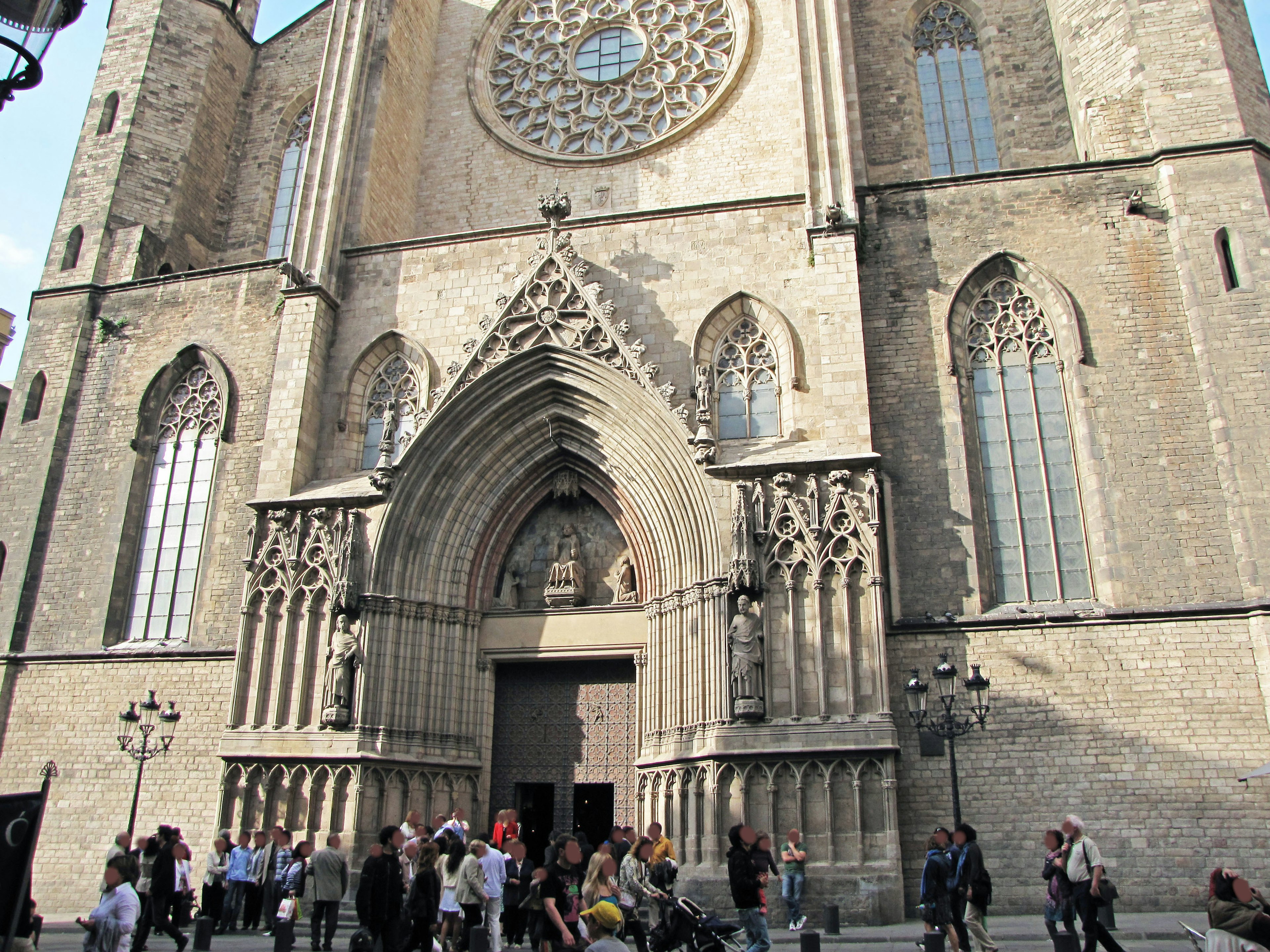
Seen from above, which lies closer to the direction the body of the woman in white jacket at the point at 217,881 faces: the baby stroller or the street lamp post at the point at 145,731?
the baby stroller

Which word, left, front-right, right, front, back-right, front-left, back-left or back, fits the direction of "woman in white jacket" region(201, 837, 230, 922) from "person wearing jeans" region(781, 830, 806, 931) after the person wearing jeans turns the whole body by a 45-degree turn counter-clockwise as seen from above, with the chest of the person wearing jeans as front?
back-right

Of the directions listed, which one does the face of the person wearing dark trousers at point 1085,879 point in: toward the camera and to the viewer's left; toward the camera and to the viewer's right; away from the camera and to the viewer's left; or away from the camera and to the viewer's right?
toward the camera and to the viewer's left

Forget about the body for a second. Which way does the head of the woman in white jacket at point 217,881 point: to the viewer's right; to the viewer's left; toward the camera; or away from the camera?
toward the camera

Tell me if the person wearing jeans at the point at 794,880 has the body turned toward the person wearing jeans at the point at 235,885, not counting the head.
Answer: no

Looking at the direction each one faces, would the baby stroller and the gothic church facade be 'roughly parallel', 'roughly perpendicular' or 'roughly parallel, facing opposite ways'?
roughly perpendicular

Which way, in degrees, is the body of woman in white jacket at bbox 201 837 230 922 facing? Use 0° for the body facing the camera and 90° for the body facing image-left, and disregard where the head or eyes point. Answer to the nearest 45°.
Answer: approximately 315°

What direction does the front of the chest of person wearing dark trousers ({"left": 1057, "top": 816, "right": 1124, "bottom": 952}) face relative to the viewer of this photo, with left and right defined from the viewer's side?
facing the viewer and to the left of the viewer

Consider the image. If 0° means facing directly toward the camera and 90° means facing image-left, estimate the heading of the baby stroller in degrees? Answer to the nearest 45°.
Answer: approximately 270°

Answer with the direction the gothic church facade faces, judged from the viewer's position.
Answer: facing the viewer

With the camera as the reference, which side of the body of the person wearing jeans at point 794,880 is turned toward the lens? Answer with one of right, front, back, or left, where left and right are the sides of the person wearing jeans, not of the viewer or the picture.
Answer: front

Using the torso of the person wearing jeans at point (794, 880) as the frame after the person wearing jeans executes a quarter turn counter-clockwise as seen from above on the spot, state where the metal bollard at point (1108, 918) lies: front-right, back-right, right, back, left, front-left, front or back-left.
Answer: front

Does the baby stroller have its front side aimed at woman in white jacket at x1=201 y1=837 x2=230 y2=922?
no
